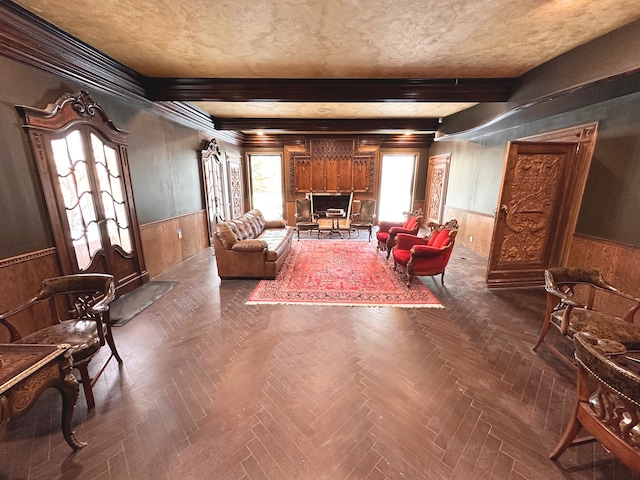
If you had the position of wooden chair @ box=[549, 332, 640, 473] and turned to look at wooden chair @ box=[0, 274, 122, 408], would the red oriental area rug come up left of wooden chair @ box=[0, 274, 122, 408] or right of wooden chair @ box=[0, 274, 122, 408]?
right

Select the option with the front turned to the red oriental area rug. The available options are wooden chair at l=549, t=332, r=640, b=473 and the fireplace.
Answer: the fireplace

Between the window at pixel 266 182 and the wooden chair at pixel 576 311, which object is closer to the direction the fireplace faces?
the wooden chair

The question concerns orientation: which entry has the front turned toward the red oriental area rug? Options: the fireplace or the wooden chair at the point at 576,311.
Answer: the fireplace

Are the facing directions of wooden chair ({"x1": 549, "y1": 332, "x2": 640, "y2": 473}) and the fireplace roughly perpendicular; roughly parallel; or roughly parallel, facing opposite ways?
roughly perpendicular

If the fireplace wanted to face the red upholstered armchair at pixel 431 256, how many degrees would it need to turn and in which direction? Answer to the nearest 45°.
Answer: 0° — it already faces it

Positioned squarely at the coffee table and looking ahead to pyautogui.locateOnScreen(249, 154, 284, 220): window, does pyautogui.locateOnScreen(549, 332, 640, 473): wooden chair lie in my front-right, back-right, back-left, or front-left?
back-left

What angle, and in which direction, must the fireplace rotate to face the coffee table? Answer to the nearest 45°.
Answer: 0° — it already faces it

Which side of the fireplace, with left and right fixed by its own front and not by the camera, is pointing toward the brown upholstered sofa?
front
